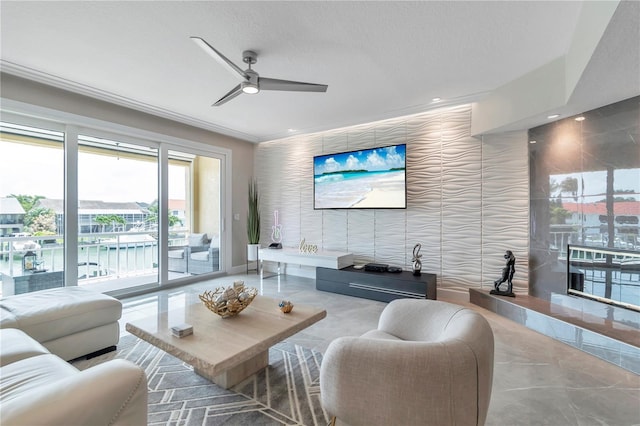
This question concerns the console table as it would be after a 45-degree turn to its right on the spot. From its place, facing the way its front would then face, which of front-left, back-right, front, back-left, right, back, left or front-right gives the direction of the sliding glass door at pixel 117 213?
front

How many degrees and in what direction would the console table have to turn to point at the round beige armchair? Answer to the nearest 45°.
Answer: approximately 45° to its left

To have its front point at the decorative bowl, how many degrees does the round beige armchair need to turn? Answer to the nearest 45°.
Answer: approximately 45° to its right

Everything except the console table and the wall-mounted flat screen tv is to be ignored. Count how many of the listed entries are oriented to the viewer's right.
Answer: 0

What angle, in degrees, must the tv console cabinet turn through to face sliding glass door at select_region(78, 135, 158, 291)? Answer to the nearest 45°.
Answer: approximately 45° to its right

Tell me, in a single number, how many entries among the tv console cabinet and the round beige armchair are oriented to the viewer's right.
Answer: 0

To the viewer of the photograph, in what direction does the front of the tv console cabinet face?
facing the viewer and to the left of the viewer

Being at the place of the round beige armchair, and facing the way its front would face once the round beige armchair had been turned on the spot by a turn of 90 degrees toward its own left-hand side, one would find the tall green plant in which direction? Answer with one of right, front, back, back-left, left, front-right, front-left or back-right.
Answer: back-right

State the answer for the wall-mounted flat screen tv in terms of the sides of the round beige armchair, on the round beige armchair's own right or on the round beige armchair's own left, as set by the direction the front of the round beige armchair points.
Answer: on the round beige armchair's own right

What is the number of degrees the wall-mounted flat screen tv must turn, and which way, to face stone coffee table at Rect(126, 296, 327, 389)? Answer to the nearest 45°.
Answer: approximately 45° to its left
